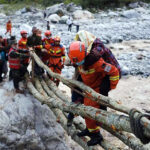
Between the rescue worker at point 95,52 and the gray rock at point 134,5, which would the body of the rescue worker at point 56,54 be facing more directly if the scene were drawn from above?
the rescue worker

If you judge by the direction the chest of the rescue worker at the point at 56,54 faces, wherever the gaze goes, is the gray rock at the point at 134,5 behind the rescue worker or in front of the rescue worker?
behind

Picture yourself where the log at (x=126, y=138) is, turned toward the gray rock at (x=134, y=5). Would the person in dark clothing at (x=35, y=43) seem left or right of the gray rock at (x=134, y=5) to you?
left

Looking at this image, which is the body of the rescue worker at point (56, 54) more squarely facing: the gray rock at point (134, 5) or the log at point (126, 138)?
the log

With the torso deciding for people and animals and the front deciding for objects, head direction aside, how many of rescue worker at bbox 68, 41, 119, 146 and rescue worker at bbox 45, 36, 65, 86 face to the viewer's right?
0

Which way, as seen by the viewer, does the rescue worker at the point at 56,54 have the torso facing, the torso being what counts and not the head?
toward the camera

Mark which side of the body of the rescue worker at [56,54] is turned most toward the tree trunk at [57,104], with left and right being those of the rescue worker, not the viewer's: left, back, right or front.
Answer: front

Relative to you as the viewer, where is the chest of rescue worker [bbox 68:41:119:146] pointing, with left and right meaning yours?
facing the viewer and to the left of the viewer

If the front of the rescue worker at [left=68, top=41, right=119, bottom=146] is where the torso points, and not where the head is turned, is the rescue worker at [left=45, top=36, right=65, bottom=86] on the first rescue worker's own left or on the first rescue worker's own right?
on the first rescue worker's own right

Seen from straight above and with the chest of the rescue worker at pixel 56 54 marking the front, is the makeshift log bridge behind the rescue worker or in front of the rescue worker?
in front
